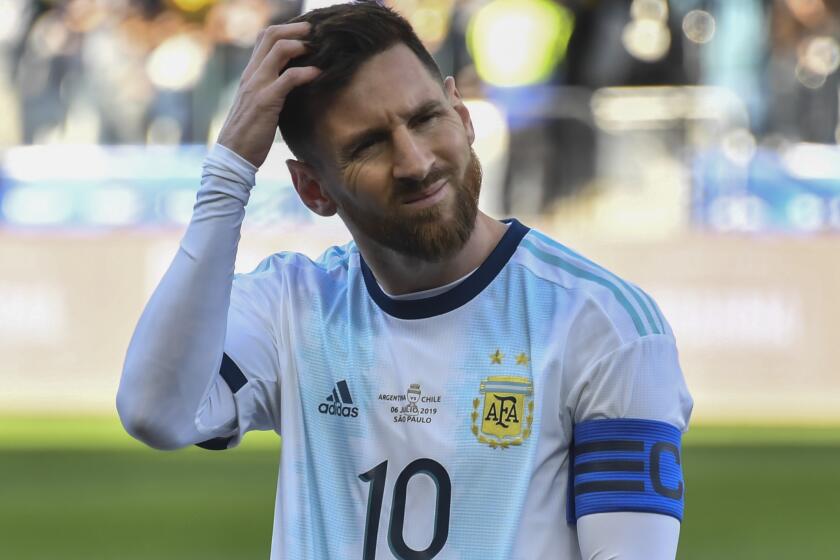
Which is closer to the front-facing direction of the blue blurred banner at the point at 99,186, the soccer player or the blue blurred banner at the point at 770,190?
the soccer player

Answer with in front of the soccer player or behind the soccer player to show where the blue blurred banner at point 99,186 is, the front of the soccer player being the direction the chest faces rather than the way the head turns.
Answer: behind

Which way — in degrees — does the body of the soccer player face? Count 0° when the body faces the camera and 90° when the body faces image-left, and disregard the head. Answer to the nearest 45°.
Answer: approximately 0°

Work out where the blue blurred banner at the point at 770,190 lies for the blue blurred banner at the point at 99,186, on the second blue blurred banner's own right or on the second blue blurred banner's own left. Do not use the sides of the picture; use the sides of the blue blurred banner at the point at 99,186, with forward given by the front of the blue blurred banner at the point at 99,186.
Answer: on the second blue blurred banner's own left

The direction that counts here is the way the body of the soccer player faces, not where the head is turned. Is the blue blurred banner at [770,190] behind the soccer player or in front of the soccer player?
behind

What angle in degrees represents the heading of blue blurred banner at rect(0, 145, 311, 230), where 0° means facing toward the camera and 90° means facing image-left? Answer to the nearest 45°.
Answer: approximately 0°

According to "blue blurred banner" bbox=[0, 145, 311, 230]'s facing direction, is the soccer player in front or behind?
in front

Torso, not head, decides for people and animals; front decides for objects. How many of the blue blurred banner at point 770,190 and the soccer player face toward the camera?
2

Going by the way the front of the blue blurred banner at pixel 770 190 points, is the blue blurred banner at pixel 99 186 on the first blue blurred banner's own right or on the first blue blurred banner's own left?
on the first blue blurred banner's own right

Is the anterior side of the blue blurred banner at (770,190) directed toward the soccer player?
yes
